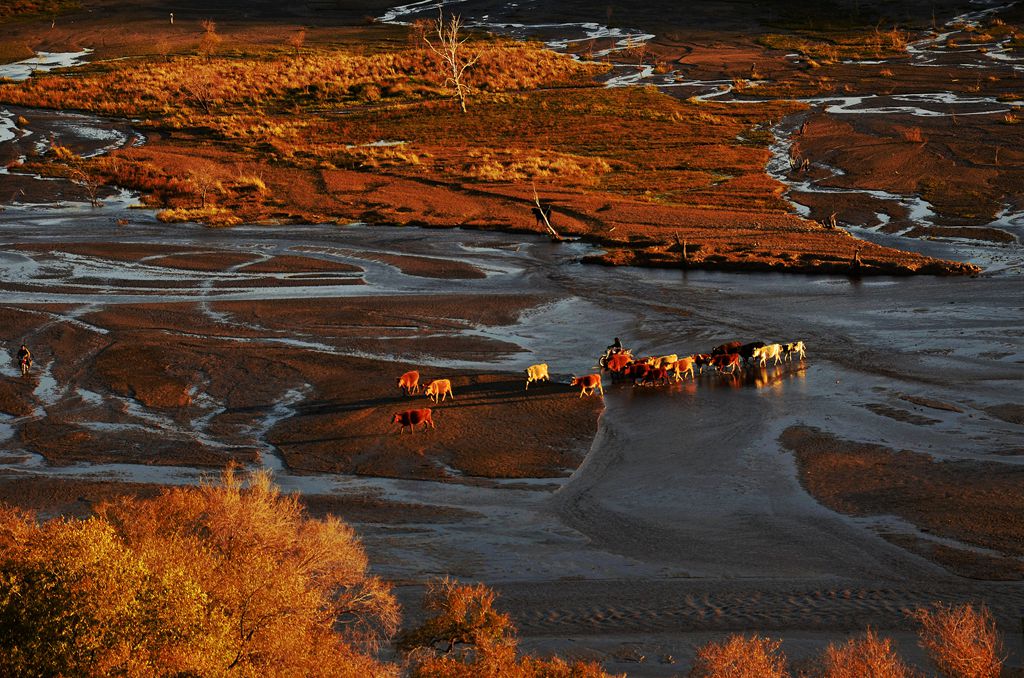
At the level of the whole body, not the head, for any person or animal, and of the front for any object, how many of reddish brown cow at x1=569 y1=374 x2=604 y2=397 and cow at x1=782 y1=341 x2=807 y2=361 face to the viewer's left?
2

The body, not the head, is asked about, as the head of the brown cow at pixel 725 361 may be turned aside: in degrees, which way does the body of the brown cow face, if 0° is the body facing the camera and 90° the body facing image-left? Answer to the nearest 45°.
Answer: approximately 90°

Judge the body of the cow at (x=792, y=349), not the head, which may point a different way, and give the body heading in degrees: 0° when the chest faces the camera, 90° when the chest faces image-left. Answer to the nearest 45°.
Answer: approximately 90°

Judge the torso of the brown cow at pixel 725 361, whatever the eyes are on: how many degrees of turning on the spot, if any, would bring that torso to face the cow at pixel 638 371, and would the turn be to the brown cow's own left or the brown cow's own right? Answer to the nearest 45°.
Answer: approximately 45° to the brown cow's own left

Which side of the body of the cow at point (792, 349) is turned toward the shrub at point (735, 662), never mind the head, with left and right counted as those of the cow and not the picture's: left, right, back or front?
left

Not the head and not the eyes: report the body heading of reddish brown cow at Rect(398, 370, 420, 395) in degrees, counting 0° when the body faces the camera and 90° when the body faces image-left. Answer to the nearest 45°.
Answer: approximately 45°

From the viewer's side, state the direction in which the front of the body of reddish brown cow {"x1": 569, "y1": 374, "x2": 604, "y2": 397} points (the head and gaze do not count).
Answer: to the viewer's left

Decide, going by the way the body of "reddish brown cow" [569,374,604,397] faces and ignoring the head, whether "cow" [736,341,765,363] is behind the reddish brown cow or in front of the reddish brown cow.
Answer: behind
